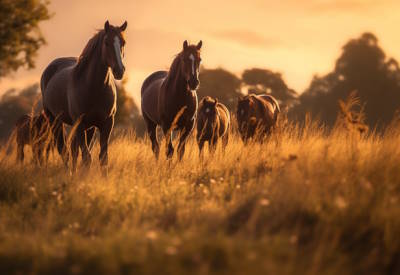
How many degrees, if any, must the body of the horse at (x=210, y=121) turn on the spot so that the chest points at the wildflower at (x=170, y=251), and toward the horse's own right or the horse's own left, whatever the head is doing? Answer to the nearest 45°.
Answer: approximately 45° to the horse's own left

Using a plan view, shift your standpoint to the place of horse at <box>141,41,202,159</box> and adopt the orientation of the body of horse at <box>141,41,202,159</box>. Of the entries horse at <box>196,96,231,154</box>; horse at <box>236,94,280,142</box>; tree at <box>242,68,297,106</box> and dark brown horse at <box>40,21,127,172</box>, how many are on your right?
1

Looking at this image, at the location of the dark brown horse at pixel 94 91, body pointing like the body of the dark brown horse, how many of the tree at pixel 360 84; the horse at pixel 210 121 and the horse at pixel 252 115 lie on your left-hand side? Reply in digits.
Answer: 3

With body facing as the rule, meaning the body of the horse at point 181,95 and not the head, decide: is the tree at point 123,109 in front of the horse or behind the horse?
behind

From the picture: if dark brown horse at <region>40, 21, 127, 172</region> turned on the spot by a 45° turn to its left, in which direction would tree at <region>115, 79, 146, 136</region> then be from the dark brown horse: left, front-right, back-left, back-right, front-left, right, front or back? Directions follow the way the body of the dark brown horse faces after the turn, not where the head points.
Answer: left

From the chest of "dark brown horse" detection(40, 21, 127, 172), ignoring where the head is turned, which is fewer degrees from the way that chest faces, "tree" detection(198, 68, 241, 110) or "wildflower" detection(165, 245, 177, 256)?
the wildflower

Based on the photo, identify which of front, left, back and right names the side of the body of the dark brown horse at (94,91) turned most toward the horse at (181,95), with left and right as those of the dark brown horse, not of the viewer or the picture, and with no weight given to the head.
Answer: left

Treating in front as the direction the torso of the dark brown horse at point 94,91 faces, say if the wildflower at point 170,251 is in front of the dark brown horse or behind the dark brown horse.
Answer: in front

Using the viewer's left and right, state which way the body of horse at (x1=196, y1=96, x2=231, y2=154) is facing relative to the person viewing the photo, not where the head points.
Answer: facing the viewer and to the left of the viewer

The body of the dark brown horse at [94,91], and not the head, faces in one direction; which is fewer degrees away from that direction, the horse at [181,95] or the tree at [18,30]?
the horse

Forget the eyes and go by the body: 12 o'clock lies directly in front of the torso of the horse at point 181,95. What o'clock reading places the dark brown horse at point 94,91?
The dark brown horse is roughly at 3 o'clock from the horse.

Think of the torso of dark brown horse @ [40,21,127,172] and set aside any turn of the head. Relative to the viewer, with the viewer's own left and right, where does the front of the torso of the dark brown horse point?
facing the viewer and to the right of the viewer

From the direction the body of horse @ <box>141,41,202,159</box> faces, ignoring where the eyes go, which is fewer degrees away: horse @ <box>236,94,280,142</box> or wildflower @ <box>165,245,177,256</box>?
the wildflower

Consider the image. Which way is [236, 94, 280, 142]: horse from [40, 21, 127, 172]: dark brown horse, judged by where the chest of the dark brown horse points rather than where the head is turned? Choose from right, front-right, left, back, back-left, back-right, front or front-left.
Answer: left

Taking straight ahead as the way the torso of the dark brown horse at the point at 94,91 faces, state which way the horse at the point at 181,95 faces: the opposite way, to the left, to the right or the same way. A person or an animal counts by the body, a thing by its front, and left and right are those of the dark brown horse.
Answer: the same way
